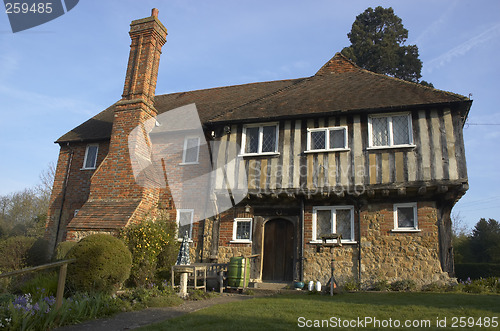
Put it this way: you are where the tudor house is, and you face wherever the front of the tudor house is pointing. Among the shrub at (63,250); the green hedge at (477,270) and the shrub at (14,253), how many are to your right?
2

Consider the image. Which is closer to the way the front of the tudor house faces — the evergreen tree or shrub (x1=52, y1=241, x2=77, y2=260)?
the shrub

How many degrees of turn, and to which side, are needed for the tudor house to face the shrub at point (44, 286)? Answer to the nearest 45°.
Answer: approximately 45° to its right

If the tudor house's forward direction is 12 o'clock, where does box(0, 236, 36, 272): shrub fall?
The shrub is roughly at 3 o'clock from the tudor house.

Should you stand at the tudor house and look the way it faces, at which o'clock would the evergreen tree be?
The evergreen tree is roughly at 7 o'clock from the tudor house.

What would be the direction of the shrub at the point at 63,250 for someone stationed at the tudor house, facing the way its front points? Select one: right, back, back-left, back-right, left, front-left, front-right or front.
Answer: right

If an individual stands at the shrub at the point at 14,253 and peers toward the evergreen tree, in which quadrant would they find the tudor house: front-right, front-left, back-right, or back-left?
front-right

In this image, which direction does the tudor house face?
toward the camera

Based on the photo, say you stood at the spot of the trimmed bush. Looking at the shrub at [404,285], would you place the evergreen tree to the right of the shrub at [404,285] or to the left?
left

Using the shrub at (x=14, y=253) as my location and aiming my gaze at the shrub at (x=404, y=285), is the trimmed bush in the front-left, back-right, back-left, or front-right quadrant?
front-right

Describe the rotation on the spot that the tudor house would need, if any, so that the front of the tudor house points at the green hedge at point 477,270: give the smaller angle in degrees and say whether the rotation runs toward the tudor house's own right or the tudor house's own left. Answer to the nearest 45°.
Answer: approximately 135° to the tudor house's own left
